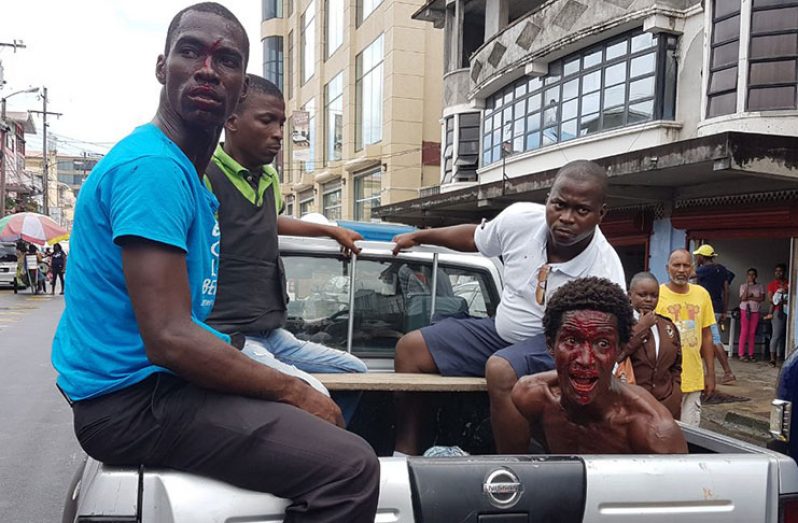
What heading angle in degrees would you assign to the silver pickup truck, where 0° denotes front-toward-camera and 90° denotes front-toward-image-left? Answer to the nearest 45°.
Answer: approximately 180°

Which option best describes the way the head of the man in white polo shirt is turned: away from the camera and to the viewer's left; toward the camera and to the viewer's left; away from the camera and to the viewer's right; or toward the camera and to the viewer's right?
toward the camera and to the viewer's left

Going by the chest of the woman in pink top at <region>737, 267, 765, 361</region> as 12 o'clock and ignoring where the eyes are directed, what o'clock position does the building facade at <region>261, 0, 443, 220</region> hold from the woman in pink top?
The building facade is roughly at 4 o'clock from the woman in pink top.

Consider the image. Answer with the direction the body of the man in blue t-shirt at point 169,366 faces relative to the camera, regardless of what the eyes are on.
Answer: to the viewer's right

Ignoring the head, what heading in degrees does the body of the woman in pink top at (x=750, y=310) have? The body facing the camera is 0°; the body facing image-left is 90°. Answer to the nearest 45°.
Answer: approximately 0°

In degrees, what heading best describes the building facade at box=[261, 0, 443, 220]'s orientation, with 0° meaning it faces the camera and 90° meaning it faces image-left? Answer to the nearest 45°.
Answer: approximately 45°

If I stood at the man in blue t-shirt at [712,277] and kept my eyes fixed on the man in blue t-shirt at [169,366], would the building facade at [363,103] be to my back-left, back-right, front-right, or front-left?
back-right

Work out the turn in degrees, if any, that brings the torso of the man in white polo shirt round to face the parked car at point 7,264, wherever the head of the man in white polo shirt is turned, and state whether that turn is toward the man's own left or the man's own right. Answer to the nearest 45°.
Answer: approximately 90° to the man's own right

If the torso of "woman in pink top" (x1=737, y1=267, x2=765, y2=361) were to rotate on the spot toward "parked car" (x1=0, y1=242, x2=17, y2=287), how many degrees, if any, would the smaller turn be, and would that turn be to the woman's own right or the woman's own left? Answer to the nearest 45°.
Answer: approximately 90° to the woman's own right

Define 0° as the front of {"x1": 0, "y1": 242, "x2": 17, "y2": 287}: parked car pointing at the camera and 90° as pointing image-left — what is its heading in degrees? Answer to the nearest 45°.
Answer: approximately 0°
